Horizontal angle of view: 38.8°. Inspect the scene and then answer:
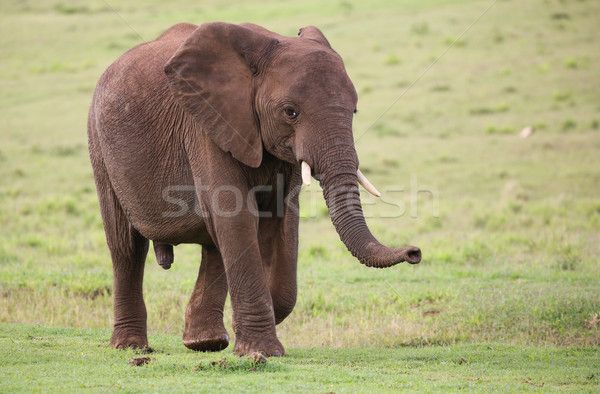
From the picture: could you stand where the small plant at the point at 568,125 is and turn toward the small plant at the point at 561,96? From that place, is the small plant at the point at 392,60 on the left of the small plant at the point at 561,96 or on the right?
left

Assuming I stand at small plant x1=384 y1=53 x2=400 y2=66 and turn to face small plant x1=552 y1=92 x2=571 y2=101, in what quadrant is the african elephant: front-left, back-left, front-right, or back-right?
front-right

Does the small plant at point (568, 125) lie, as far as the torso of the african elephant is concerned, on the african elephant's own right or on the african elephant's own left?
on the african elephant's own left

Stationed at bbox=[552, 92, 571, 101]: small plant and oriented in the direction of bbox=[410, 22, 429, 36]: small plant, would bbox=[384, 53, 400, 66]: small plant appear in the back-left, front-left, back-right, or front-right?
front-left

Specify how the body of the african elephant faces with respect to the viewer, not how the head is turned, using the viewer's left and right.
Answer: facing the viewer and to the right of the viewer

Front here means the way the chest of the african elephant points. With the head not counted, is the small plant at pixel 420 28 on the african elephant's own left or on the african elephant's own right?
on the african elephant's own left

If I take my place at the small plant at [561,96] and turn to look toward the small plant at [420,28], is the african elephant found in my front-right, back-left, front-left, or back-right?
back-left

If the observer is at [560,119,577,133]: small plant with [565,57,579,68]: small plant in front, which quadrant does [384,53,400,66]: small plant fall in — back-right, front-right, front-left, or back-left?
front-left

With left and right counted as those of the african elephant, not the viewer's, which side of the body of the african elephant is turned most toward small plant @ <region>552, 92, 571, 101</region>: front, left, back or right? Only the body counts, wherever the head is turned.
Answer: left

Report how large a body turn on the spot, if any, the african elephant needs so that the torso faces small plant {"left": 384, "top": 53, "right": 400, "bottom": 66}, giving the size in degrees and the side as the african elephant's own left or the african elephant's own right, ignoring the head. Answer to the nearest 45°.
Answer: approximately 135° to the african elephant's own left
